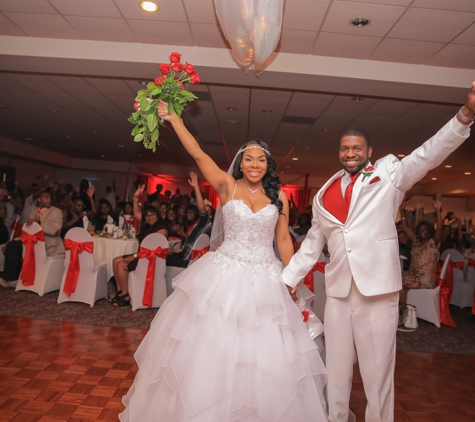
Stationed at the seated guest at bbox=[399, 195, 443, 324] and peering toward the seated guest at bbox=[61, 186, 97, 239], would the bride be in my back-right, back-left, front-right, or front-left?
front-left

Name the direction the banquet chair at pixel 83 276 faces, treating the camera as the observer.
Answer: facing away from the viewer and to the right of the viewer

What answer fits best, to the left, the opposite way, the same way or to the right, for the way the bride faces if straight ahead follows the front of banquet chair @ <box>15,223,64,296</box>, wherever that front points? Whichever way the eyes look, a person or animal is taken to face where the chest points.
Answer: the opposite way

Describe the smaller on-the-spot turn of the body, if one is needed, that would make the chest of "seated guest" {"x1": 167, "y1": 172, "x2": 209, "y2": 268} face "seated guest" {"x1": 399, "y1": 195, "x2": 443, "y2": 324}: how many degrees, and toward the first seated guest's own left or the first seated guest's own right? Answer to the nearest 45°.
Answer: approximately 135° to the first seated guest's own left

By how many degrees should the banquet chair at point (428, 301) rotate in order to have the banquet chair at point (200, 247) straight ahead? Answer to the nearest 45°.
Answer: approximately 45° to its left

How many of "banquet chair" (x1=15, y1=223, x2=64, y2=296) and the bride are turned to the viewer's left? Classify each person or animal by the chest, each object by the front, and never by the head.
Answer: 0

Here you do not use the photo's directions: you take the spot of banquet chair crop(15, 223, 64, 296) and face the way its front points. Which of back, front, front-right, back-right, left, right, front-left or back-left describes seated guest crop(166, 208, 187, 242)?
front-right

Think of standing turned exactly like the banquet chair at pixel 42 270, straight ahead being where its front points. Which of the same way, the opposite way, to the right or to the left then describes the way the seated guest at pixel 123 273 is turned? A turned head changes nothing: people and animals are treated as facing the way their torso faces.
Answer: the opposite way

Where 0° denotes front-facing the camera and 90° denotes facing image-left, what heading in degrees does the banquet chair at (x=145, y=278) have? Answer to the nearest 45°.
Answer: approximately 135°

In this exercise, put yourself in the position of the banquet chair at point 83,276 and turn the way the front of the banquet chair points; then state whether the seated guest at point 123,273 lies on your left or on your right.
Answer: on your right

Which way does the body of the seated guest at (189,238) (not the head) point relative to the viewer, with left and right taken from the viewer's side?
facing the viewer and to the left of the viewer

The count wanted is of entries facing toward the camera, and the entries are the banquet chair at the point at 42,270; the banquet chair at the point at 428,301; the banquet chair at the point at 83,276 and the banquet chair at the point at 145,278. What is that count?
0

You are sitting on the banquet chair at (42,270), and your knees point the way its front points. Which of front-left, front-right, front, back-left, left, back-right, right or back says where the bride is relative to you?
back-right

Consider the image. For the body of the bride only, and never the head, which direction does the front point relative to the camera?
toward the camera

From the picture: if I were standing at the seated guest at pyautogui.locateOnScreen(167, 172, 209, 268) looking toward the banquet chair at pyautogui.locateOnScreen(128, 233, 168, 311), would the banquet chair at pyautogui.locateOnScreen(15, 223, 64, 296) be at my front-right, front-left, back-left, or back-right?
front-right

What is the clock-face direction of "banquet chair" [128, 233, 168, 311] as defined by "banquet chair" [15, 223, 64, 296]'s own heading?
"banquet chair" [128, 233, 168, 311] is roughly at 3 o'clock from "banquet chair" [15, 223, 64, 296].
